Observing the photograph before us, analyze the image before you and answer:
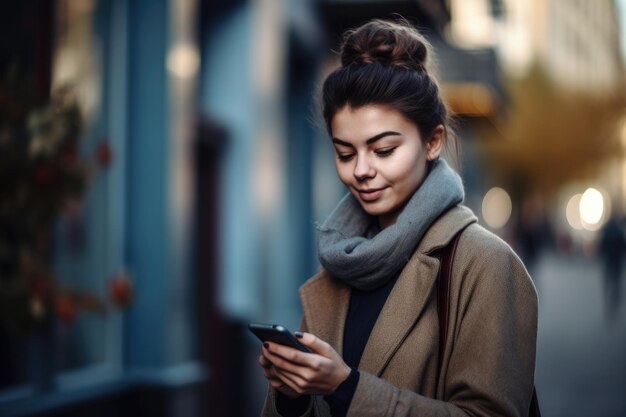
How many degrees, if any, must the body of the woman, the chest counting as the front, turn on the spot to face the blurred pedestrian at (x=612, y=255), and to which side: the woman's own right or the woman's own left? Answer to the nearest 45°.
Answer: approximately 135° to the woman's own right

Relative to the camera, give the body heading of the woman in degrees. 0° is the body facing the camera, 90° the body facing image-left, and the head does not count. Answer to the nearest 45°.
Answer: approximately 45°

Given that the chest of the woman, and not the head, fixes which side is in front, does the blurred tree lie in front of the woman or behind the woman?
behind
